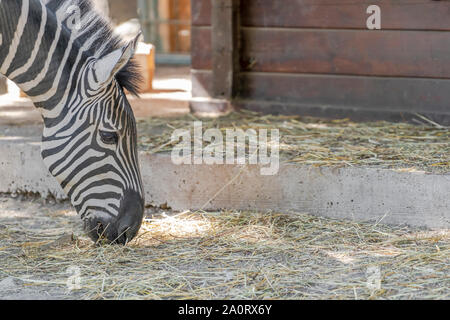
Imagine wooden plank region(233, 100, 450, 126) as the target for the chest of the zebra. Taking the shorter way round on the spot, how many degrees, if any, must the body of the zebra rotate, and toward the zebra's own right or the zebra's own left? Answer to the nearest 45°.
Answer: approximately 45° to the zebra's own left

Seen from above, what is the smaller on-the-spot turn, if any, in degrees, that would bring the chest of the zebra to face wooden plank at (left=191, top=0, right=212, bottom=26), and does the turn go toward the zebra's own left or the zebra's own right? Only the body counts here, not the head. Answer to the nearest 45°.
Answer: approximately 45° to the zebra's own left

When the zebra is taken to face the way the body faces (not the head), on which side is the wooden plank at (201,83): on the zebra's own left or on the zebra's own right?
on the zebra's own left

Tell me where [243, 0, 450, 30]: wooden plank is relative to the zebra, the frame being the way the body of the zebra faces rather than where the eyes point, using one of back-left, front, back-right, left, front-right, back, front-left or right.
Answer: front-left

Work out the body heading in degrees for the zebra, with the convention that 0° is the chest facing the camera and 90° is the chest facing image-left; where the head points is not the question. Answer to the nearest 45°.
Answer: approximately 270°

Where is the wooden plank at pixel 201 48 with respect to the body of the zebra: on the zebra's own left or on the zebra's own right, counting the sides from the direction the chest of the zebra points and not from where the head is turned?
on the zebra's own left
